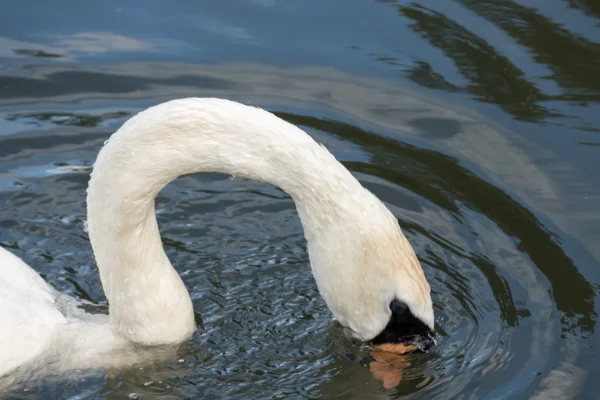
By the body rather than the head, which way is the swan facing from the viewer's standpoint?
to the viewer's right
